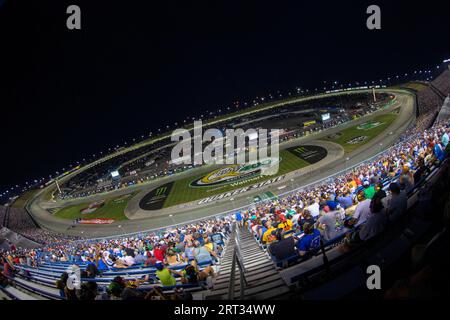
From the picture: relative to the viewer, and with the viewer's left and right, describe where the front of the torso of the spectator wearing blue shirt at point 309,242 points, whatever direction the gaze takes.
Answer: facing away from the viewer and to the left of the viewer

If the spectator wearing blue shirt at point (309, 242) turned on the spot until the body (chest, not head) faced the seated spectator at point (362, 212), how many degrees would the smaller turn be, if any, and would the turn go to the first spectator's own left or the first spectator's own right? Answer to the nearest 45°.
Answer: approximately 90° to the first spectator's own right

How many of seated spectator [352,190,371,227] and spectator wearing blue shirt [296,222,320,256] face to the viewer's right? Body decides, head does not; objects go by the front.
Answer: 0

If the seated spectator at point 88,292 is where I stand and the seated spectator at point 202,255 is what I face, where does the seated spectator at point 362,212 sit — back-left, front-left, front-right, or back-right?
front-right

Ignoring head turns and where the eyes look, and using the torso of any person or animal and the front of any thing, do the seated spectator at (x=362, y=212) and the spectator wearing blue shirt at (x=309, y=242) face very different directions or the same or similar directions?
same or similar directions

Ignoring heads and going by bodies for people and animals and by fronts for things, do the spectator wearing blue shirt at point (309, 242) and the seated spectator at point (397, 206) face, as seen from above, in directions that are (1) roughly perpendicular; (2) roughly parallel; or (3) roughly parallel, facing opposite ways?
roughly parallel

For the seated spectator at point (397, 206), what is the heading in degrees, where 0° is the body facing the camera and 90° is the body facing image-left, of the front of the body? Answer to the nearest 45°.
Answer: approximately 135°

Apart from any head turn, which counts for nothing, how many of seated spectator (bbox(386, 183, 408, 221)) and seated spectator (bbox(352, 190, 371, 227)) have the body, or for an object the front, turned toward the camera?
0

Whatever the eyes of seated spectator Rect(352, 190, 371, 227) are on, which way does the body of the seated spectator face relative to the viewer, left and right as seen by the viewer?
facing away from the viewer and to the left of the viewer
